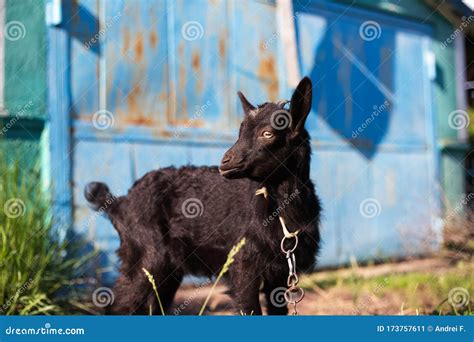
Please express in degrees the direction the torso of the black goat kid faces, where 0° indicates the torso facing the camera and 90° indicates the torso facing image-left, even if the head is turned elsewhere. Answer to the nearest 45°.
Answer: approximately 270°

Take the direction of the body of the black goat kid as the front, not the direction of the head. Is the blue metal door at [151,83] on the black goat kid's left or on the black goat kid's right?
on the black goat kid's left

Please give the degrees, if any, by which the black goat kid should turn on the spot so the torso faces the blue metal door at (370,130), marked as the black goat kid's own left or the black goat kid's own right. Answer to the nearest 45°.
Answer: approximately 45° to the black goat kid's own left
